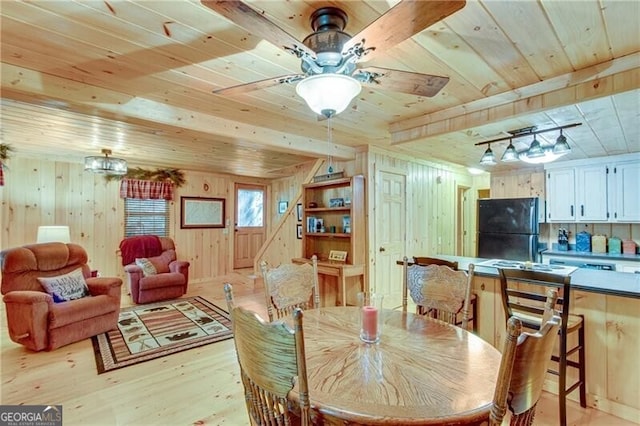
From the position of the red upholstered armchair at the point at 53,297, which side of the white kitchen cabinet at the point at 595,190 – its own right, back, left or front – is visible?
front

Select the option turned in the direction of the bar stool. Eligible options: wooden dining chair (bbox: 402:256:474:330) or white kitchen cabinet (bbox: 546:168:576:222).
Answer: the white kitchen cabinet

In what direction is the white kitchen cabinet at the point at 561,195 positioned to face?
toward the camera

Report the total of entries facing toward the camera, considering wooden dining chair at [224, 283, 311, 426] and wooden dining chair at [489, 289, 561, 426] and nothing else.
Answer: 0

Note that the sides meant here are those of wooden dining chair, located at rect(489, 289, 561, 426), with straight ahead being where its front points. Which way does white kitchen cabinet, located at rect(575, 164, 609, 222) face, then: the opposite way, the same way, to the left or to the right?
to the left

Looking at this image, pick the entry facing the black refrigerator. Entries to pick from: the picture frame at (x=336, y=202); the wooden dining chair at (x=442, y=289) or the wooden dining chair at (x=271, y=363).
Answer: the wooden dining chair at (x=271, y=363)

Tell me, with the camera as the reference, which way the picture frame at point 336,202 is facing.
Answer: facing the viewer

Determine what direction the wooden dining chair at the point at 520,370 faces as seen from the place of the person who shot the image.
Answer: facing away from the viewer and to the left of the viewer

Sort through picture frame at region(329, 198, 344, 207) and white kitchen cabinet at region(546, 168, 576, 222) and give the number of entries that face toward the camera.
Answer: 2

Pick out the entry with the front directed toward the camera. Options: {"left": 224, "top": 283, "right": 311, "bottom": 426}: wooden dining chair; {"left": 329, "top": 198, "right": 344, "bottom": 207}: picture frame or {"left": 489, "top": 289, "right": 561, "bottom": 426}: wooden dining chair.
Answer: the picture frame

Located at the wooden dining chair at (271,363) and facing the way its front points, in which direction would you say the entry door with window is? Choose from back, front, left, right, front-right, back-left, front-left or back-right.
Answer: front-left

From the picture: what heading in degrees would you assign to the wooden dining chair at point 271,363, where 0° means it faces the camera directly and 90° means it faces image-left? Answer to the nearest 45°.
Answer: approximately 225°

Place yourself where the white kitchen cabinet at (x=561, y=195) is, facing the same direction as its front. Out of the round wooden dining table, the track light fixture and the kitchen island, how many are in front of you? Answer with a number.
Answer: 3

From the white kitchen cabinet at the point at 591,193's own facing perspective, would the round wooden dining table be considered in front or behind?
in front

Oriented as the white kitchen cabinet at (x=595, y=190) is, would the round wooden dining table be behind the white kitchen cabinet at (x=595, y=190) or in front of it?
in front

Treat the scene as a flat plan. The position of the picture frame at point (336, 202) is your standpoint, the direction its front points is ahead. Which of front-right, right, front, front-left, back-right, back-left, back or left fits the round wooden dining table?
front

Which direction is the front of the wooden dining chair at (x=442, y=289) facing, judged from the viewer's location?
facing the viewer and to the left of the viewer

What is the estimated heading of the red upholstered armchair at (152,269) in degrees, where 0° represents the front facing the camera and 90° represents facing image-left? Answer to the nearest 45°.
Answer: approximately 315°
